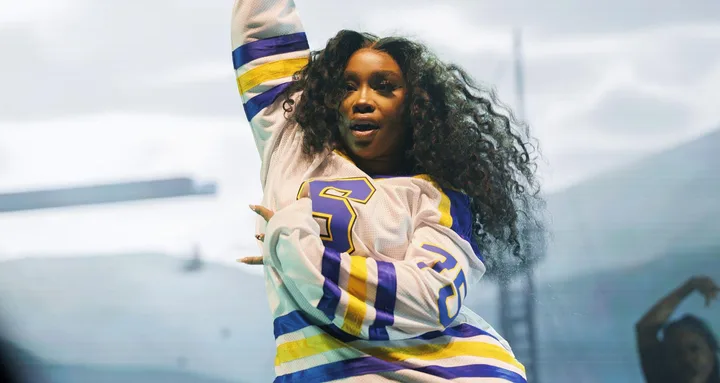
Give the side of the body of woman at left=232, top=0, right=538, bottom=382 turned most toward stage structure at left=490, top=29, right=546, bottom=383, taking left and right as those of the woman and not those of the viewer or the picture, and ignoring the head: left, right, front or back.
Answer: back

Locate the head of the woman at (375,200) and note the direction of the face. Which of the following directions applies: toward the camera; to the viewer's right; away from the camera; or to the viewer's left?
toward the camera

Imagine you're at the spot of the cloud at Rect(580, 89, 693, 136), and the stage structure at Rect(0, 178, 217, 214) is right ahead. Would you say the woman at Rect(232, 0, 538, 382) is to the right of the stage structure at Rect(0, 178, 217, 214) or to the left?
left

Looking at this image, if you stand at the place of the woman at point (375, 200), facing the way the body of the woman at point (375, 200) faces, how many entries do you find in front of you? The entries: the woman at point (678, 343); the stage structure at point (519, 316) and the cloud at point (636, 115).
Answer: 0

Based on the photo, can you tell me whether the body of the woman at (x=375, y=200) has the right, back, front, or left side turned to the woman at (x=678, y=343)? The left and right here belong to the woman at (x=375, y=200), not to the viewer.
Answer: back

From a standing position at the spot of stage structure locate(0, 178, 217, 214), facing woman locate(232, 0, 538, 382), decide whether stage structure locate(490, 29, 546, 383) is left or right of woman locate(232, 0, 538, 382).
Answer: left

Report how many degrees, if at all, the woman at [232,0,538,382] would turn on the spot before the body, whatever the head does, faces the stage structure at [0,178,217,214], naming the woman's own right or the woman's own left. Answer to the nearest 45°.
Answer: approximately 90° to the woman's own right

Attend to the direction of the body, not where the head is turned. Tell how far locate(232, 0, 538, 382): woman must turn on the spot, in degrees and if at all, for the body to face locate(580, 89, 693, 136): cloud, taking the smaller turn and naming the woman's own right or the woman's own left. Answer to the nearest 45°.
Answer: approximately 180°
